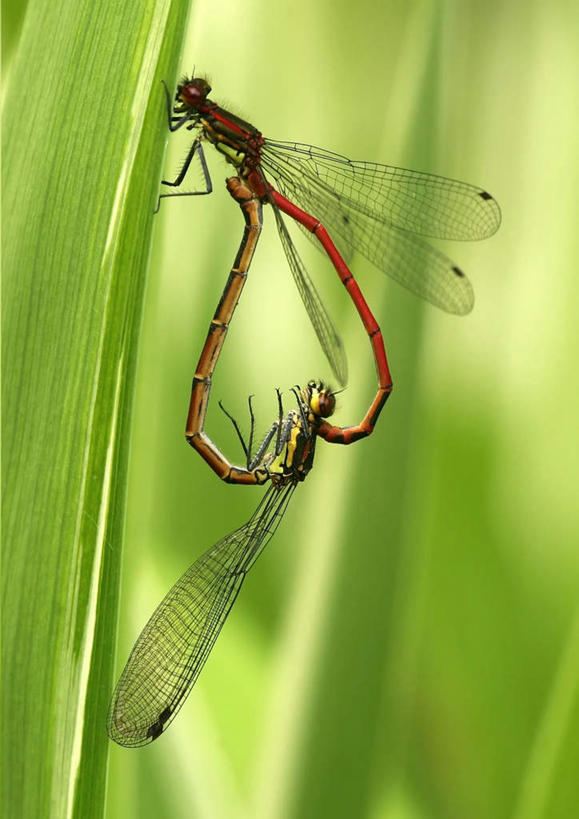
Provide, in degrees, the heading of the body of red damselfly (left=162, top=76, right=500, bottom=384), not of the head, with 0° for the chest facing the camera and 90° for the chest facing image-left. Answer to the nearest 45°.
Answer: approximately 90°
